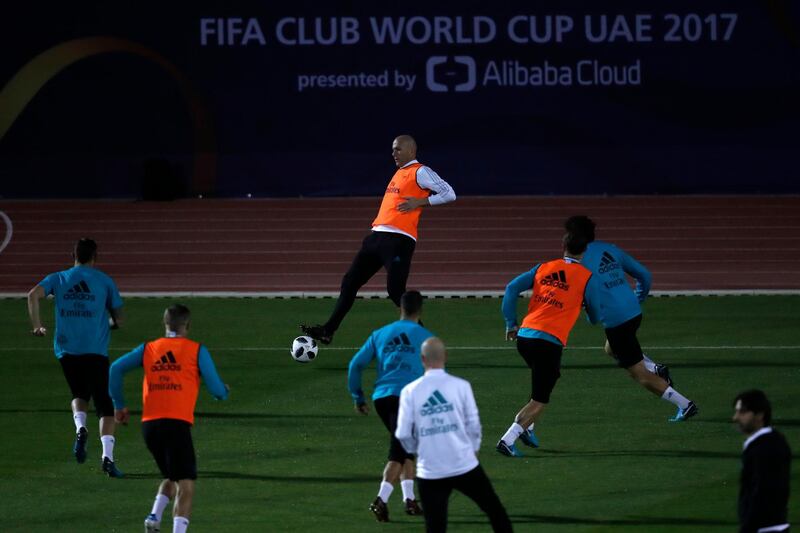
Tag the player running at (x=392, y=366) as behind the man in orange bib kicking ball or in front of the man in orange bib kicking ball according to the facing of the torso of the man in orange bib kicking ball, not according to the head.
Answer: in front

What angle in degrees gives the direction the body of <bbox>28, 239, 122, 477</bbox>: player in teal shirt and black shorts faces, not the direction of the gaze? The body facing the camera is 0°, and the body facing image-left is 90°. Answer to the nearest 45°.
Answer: approximately 180°

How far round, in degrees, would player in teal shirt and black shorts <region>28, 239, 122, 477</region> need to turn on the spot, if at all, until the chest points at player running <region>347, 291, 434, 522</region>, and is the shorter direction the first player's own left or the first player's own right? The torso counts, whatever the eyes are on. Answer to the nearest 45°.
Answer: approximately 135° to the first player's own right

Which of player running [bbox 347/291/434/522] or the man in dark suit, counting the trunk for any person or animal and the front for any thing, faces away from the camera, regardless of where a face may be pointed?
the player running

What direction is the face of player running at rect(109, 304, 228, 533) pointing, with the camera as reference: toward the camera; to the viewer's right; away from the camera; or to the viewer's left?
away from the camera

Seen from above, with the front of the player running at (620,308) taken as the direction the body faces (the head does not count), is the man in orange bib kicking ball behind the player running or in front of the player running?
in front

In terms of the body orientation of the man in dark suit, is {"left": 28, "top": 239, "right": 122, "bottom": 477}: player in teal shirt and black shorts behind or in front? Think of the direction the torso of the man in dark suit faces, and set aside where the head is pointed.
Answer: in front

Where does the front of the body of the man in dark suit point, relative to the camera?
to the viewer's left

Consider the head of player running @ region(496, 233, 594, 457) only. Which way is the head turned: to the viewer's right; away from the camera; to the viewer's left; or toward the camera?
away from the camera

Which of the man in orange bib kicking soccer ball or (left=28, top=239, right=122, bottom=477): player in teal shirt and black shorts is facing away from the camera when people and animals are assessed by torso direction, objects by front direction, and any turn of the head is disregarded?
the player in teal shirt and black shorts

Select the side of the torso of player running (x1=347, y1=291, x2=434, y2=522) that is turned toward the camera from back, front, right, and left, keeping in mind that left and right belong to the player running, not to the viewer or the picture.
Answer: back

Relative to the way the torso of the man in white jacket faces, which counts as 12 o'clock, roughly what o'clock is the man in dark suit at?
The man in dark suit is roughly at 4 o'clock from the man in white jacket.

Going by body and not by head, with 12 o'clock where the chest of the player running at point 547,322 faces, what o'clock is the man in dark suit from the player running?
The man in dark suit is roughly at 4 o'clock from the player running.

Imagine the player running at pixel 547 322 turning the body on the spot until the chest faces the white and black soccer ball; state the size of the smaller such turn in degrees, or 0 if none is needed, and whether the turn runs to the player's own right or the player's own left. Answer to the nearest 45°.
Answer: approximately 90° to the player's own left
